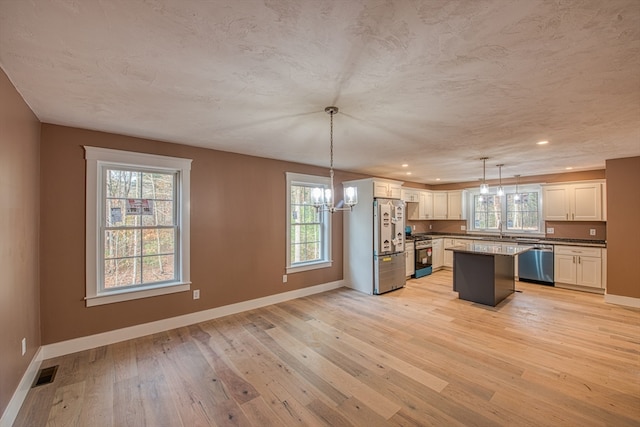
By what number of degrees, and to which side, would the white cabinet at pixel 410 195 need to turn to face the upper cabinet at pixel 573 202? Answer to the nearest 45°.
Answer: approximately 45° to its left

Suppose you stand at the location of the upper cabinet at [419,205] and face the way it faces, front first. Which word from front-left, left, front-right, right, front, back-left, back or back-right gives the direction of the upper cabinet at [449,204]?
left

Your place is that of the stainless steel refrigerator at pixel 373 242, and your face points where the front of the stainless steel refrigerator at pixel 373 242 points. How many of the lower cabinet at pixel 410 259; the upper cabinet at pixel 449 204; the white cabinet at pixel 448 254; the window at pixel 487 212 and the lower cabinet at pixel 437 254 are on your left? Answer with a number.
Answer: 5

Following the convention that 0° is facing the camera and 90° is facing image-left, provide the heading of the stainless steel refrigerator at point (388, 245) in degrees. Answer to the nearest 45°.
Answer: approximately 315°

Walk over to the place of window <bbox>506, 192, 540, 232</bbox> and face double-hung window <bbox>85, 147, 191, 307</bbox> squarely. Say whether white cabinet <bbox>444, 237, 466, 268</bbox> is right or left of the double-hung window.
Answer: right

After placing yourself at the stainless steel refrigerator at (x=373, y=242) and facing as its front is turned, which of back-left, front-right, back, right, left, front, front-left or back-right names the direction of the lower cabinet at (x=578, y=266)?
front-left

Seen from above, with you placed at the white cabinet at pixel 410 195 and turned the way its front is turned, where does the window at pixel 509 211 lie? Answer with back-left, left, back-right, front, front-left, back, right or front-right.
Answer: front-left

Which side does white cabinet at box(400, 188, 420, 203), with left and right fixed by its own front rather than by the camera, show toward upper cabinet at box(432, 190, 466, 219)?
left
